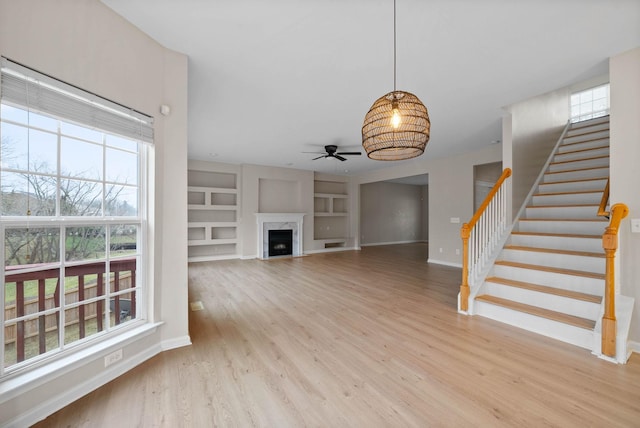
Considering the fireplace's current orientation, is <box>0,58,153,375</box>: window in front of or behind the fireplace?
in front

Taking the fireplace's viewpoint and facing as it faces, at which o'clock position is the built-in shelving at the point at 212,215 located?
The built-in shelving is roughly at 3 o'clock from the fireplace.

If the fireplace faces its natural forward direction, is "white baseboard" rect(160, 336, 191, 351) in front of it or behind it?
in front

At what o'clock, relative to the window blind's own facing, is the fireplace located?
The fireplace is roughly at 9 o'clock from the window blind.

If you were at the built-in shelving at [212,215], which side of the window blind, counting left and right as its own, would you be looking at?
left

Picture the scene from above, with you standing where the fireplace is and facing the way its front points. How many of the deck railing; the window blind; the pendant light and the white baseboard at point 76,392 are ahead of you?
4

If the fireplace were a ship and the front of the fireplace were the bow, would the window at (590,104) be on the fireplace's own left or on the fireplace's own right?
on the fireplace's own left

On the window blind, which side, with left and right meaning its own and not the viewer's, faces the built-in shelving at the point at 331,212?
left

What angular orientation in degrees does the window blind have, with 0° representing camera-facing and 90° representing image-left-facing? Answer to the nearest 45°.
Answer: approximately 315°

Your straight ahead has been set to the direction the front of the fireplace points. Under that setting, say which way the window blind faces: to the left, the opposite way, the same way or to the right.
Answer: to the left

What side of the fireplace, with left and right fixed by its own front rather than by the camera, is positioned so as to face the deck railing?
front

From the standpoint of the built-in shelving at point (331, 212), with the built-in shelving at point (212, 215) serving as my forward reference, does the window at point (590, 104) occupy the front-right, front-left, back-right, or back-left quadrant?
back-left

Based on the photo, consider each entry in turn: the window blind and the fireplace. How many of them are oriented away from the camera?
0

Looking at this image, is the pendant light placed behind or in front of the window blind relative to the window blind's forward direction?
in front

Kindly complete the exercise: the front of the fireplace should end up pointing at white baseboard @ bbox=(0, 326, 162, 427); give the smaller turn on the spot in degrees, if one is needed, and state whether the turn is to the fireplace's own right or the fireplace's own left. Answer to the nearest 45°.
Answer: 0° — it already faces it

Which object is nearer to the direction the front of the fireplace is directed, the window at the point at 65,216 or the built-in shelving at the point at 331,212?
the window
